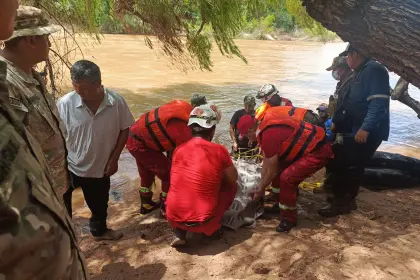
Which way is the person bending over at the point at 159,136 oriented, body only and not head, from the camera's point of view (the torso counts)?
to the viewer's right

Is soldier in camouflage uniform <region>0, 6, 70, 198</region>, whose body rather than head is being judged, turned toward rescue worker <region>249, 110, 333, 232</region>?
yes

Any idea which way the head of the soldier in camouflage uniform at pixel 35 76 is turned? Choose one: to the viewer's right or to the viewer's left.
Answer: to the viewer's right

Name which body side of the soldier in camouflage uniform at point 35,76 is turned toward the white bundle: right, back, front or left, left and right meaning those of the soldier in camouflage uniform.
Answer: front

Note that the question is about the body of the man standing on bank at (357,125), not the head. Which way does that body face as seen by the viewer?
to the viewer's left

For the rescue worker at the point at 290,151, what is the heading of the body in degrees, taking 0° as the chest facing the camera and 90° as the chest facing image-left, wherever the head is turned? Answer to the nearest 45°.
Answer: approximately 90°

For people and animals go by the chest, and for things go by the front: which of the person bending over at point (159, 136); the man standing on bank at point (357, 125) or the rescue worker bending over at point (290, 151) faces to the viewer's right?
the person bending over

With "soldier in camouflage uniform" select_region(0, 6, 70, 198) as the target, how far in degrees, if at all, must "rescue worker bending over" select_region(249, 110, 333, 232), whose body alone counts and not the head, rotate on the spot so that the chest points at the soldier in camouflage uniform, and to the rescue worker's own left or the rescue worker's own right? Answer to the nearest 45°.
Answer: approximately 45° to the rescue worker's own left

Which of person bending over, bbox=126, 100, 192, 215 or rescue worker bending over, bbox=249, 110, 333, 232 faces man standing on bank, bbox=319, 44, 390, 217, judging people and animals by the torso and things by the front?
the person bending over

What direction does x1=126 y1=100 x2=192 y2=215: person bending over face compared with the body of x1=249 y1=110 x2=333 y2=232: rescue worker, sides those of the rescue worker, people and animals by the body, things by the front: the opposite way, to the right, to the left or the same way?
the opposite way

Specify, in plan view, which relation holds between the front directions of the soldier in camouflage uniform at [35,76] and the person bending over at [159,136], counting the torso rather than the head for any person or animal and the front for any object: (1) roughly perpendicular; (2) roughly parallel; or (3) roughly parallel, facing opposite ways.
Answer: roughly parallel

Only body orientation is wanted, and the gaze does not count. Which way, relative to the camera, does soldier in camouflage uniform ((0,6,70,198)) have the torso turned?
to the viewer's right

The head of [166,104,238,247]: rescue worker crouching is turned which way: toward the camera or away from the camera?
away from the camera

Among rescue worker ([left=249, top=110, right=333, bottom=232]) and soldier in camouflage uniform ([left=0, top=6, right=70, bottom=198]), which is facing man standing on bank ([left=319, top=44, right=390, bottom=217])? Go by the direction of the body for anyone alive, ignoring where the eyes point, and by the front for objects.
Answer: the soldier in camouflage uniform
